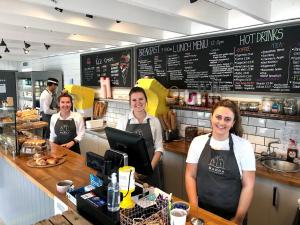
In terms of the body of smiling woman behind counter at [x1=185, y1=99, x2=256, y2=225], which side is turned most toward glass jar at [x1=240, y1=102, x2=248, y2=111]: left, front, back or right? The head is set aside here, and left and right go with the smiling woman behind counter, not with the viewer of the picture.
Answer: back

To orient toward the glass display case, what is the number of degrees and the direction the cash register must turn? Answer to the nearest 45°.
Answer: approximately 90° to its left

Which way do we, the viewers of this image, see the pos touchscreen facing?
facing away from the viewer and to the right of the viewer

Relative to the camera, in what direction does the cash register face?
facing away from the viewer and to the right of the viewer

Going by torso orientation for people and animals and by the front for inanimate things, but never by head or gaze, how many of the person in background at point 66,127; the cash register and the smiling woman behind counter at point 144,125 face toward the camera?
2

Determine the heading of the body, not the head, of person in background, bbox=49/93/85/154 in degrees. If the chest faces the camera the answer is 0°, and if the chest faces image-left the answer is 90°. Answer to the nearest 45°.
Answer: approximately 0°

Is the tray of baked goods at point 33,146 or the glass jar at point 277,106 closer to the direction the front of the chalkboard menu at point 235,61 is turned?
the tray of baked goods

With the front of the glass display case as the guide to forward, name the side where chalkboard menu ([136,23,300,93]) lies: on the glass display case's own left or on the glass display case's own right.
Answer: on the glass display case's own left

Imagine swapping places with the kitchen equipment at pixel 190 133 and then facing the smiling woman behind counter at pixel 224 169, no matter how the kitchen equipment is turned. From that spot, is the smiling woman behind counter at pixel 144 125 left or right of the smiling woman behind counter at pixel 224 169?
right

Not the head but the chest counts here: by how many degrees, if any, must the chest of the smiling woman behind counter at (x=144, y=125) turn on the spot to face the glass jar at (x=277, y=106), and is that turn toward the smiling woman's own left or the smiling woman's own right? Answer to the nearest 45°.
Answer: approximately 90° to the smiling woman's own left
